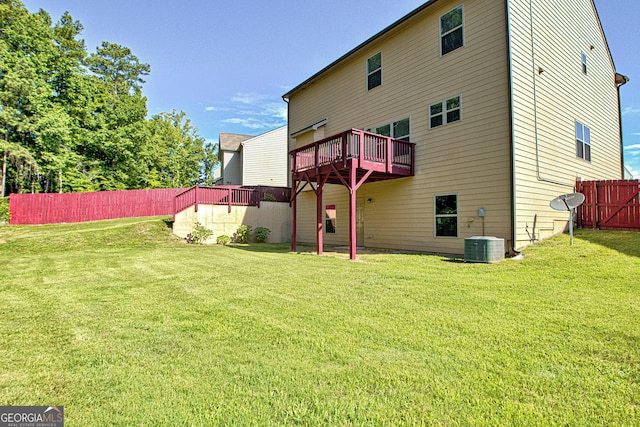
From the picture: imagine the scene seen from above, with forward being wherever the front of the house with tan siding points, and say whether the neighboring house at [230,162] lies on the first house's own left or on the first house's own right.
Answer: on the first house's own left

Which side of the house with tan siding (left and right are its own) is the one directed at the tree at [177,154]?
left

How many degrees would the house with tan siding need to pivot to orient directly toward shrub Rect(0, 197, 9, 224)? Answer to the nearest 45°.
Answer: approximately 135° to its left

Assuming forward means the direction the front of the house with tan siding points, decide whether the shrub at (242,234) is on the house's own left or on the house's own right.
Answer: on the house's own left

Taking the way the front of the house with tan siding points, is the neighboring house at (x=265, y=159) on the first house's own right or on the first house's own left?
on the first house's own left

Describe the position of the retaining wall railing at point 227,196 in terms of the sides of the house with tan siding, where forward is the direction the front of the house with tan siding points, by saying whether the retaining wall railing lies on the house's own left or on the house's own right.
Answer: on the house's own left

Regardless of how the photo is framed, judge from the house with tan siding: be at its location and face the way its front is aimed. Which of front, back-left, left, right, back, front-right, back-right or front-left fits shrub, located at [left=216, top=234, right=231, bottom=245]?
back-left

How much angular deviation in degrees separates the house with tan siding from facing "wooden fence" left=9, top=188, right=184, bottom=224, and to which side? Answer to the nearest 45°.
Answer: approximately 135° to its left

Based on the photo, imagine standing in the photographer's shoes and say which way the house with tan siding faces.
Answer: facing away from the viewer and to the right of the viewer

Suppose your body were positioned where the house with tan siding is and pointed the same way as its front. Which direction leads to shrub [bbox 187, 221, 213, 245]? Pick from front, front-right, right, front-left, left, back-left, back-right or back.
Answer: back-left
